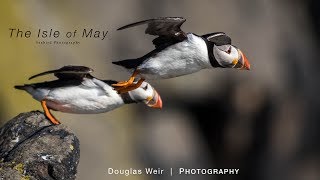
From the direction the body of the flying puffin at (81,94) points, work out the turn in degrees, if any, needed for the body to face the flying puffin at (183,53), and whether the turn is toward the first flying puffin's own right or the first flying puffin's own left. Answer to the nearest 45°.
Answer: approximately 45° to the first flying puffin's own right

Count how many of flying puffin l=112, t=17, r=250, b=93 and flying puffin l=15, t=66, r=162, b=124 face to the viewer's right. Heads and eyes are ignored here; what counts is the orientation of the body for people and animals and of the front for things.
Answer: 2

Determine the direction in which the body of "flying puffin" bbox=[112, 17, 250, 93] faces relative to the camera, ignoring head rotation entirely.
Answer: to the viewer's right

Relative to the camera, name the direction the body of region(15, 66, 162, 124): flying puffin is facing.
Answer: to the viewer's right

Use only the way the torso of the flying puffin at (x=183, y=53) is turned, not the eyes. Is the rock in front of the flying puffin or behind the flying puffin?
behind

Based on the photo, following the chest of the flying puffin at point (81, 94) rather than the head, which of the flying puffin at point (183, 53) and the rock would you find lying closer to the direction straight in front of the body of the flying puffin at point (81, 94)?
the flying puffin

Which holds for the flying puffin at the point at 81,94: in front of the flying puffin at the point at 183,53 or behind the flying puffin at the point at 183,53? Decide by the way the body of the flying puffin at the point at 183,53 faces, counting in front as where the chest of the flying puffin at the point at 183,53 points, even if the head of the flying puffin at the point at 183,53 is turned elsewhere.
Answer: behind
